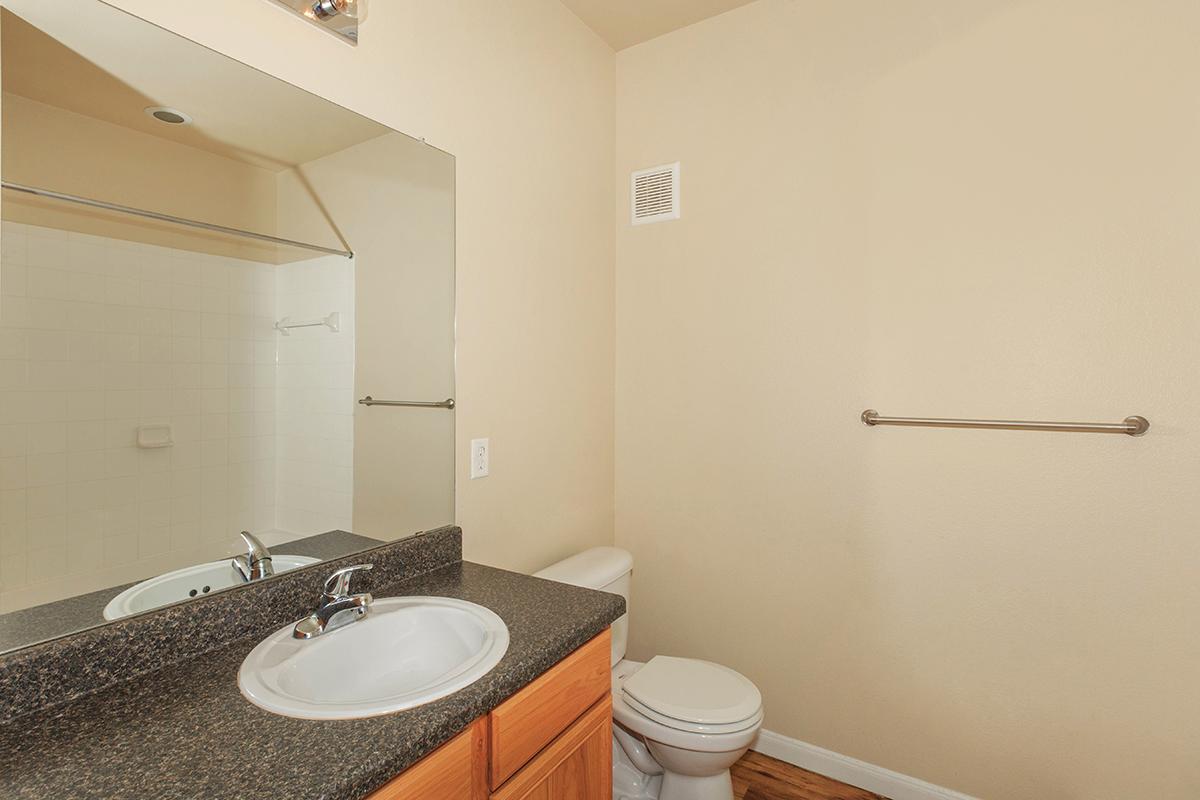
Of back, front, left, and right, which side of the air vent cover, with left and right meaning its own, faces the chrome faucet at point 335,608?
front

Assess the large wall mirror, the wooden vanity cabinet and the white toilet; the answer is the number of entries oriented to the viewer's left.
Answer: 0

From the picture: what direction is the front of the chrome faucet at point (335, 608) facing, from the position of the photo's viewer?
facing the viewer and to the right of the viewer

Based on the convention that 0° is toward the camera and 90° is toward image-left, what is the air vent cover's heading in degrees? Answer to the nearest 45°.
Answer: approximately 45°

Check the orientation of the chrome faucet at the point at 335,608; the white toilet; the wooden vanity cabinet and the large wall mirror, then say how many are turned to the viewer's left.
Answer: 0

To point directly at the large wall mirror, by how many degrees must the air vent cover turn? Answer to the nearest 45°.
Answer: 0° — it already faces it

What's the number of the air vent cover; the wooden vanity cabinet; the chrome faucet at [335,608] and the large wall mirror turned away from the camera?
0

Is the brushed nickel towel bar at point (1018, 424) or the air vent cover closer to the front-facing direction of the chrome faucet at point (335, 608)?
the brushed nickel towel bar

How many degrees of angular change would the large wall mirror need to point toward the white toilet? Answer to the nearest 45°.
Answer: approximately 45° to its left
